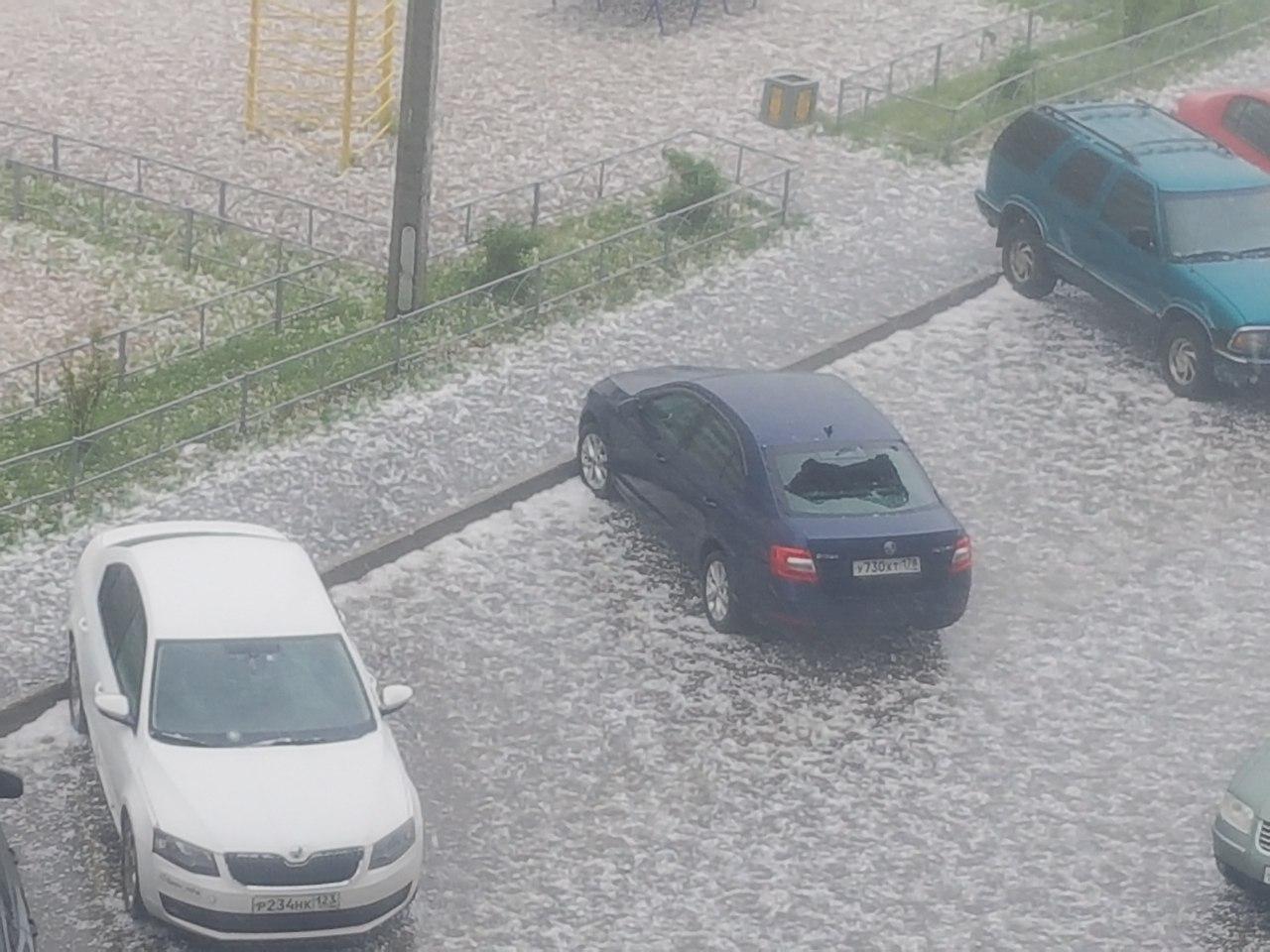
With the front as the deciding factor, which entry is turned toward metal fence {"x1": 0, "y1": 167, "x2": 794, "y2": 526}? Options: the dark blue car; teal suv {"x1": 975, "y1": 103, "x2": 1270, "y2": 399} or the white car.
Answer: the dark blue car

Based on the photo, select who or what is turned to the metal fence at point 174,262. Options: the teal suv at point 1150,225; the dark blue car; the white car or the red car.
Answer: the dark blue car

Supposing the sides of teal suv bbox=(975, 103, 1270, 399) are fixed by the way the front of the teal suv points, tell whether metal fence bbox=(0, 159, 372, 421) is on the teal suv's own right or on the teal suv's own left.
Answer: on the teal suv's own right

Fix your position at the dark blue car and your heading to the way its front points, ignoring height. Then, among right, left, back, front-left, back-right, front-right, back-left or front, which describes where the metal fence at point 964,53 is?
front-right

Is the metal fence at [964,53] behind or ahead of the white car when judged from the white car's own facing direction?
behind

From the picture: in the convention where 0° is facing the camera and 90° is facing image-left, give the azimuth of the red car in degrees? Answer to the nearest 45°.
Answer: approximately 315°

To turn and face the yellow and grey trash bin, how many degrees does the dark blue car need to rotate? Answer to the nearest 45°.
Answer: approximately 45° to its right

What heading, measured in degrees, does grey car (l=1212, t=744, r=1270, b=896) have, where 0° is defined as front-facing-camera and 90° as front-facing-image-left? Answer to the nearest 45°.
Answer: approximately 45°

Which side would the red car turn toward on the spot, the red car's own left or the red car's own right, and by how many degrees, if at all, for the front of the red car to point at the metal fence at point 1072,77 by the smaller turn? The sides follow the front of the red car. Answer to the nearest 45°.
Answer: approximately 180°

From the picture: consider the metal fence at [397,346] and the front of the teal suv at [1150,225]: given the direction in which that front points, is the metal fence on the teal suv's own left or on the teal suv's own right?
on the teal suv's own right

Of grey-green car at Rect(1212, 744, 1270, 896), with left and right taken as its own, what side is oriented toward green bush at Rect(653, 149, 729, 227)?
right

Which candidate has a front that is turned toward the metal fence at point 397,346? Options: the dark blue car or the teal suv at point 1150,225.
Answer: the dark blue car

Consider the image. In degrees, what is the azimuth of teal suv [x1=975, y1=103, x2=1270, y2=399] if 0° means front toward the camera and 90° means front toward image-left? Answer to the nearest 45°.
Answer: approximately 315°

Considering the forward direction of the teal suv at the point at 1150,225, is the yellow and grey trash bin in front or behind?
behind

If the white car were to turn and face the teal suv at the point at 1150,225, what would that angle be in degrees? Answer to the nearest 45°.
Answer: approximately 135° to its left
